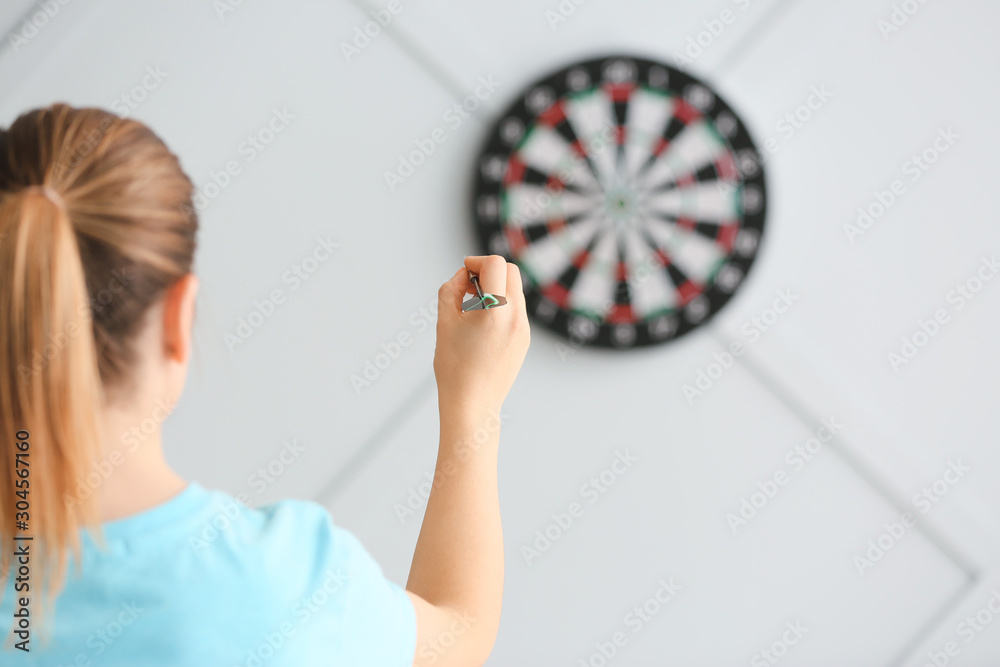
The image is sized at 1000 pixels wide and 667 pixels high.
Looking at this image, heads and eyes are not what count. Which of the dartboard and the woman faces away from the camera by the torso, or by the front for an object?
the woman

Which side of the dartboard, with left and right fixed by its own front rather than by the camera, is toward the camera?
front

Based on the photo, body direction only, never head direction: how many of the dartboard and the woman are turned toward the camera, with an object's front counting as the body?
1

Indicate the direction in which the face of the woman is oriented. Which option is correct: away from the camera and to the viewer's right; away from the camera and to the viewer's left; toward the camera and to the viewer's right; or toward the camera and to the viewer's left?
away from the camera and to the viewer's right

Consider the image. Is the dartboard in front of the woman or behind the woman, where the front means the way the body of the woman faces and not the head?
in front

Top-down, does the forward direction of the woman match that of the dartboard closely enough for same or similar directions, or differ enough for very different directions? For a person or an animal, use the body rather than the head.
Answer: very different directions

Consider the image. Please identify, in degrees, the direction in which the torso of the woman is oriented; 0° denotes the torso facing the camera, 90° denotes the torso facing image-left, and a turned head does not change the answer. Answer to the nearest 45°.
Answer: approximately 180°

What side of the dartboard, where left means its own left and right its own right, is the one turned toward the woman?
front
